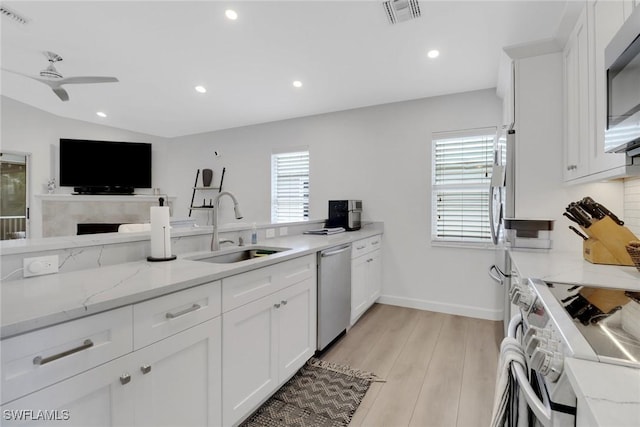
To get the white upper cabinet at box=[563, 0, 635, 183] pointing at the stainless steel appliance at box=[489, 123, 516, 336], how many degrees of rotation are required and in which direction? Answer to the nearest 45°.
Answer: approximately 45° to its right

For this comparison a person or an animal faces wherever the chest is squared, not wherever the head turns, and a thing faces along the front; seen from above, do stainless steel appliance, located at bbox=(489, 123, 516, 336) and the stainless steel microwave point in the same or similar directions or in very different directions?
same or similar directions

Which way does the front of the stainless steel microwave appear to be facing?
to the viewer's left

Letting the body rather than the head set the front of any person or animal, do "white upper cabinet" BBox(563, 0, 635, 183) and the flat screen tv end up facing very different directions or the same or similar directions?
very different directions

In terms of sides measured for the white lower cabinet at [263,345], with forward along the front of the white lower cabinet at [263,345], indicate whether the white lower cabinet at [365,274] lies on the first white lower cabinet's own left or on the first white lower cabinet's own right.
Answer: on the first white lower cabinet's own left

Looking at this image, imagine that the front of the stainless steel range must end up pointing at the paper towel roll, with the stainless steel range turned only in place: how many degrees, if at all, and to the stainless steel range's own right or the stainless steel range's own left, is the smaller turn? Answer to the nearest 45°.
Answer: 0° — it already faces it

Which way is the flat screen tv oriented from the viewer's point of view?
toward the camera

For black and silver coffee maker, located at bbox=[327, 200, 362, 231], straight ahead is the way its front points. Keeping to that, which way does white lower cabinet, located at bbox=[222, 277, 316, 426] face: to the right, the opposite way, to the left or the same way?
the same way

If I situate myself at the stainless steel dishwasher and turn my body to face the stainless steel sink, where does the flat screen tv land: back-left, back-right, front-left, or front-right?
front-right

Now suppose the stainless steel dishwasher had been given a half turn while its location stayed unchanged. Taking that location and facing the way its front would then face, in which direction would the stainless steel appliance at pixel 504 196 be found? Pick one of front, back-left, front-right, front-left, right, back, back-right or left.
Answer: back-right

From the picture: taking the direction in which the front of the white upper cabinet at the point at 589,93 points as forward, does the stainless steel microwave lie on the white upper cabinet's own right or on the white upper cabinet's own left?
on the white upper cabinet's own left

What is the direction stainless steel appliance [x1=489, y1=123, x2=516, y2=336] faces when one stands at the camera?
facing to the left of the viewer

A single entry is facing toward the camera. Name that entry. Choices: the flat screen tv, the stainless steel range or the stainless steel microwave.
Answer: the flat screen tv

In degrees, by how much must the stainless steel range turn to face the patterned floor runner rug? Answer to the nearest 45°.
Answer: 0° — it already faces it

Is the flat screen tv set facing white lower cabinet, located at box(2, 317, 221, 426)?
yes

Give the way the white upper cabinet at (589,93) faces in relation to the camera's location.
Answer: facing to the left of the viewer
